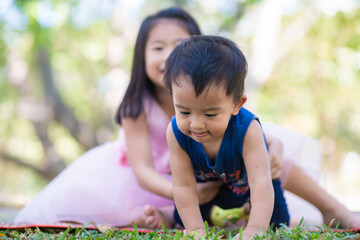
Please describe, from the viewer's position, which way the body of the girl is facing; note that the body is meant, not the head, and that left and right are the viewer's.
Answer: facing the viewer and to the right of the viewer
